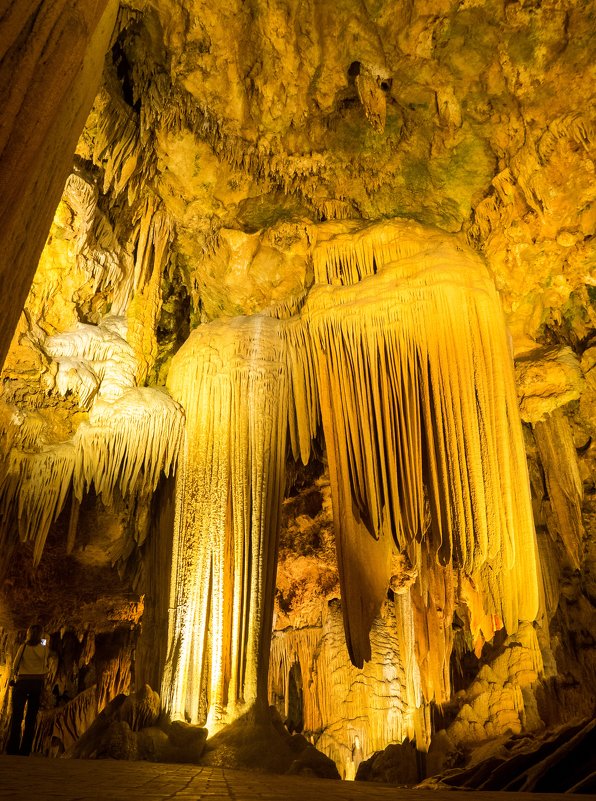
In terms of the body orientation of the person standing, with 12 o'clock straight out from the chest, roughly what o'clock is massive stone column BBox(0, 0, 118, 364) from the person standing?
The massive stone column is roughly at 6 o'clock from the person standing.

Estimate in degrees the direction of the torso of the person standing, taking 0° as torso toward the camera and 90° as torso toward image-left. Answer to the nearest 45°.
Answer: approximately 180°

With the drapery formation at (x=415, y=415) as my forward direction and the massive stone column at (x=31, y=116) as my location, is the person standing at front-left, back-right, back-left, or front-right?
front-left
